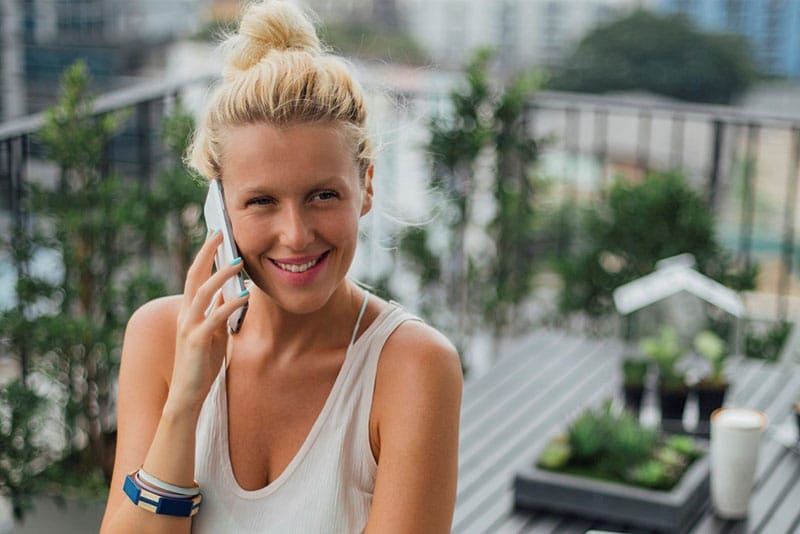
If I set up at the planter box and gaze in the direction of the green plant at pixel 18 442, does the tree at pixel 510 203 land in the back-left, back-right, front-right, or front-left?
front-right

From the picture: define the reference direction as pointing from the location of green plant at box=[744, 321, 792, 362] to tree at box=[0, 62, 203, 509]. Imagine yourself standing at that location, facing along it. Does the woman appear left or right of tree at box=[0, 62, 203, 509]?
left

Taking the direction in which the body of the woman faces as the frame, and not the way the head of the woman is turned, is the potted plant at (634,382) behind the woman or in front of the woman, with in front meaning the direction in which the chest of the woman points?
behind

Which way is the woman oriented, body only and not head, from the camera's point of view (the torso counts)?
toward the camera

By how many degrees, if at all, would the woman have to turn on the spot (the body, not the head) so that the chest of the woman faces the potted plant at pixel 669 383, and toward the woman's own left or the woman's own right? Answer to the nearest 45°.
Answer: approximately 135° to the woman's own left

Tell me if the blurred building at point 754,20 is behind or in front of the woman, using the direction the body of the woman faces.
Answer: behind

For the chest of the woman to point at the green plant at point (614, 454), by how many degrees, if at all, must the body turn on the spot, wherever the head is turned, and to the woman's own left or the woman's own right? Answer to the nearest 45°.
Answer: approximately 135° to the woman's own left

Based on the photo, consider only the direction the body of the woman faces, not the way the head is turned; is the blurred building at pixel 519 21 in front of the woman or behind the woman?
behind

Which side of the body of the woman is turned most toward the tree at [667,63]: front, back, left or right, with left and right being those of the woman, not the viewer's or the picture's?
back

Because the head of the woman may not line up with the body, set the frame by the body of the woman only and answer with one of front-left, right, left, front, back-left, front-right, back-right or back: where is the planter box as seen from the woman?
back-left

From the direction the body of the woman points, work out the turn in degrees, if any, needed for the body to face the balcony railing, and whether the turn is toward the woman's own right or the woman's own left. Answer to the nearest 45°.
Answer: approximately 180°

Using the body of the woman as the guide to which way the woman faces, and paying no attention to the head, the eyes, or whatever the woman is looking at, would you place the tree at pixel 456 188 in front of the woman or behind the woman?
behind

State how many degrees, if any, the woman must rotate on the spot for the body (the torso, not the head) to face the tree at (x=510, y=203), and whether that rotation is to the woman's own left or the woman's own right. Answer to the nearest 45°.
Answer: approximately 180°
